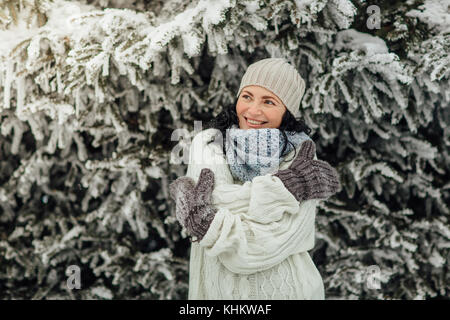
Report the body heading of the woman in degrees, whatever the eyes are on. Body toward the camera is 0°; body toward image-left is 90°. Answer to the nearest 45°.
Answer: approximately 0°

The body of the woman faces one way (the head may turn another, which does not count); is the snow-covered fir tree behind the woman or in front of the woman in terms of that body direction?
behind
